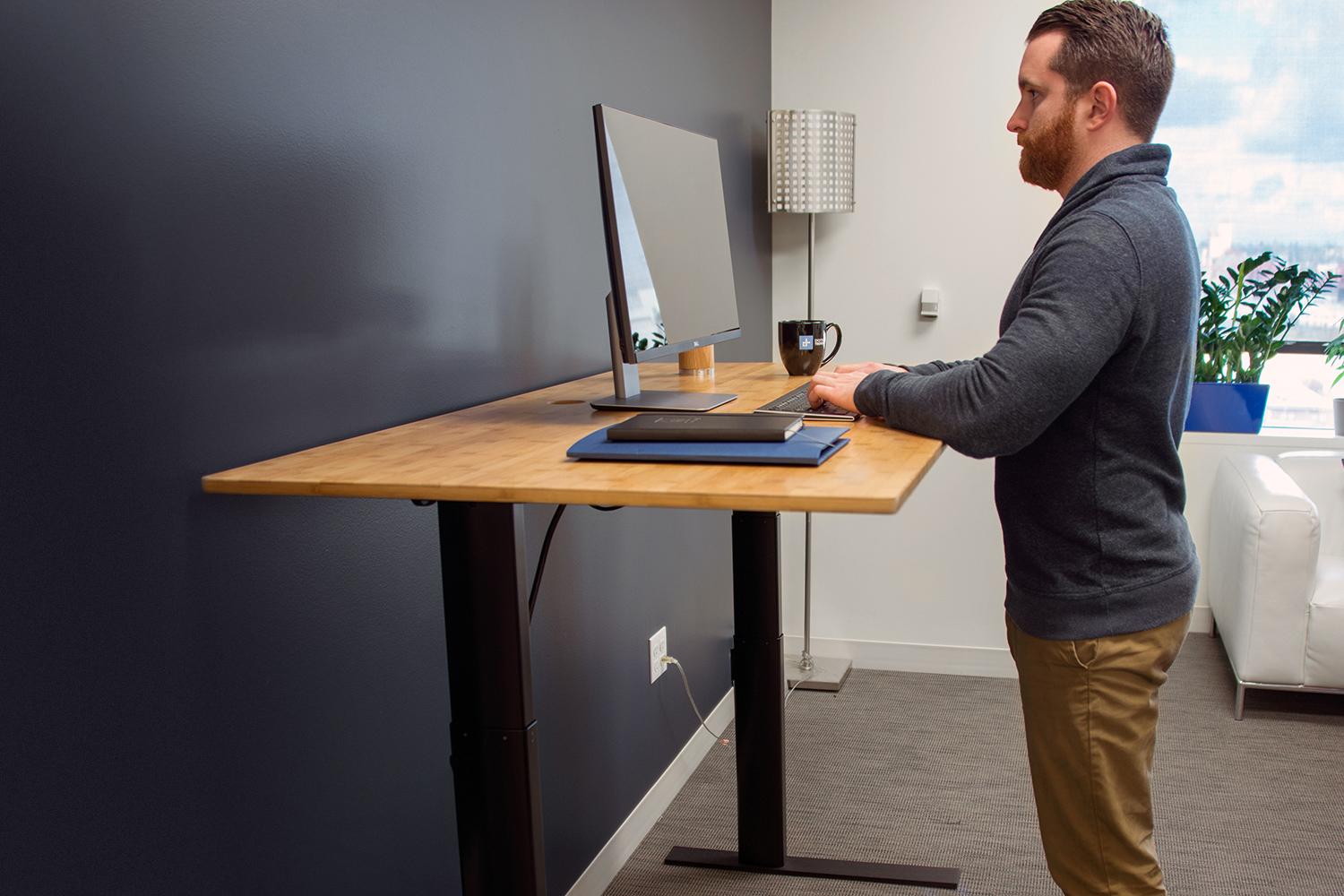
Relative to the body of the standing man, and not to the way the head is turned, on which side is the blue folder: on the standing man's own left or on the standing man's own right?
on the standing man's own left

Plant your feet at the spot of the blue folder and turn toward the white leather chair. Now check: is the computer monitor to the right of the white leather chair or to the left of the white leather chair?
left

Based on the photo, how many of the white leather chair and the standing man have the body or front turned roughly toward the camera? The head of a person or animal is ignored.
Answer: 1

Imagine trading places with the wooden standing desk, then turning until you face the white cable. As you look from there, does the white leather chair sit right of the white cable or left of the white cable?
right

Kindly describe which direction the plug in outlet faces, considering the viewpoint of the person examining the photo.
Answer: facing the viewer and to the right of the viewer

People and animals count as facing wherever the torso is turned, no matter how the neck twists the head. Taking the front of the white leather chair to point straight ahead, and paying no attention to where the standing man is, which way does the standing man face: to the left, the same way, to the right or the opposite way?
to the right

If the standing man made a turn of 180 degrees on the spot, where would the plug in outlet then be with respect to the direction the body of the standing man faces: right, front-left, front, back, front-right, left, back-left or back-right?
back-left

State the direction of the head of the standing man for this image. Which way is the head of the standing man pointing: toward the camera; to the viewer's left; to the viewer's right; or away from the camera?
to the viewer's left

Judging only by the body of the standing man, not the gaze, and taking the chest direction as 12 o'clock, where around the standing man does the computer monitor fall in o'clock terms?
The computer monitor is roughly at 12 o'clock from the standing man.

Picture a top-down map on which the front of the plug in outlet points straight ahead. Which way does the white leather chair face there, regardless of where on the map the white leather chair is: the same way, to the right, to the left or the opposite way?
to the right

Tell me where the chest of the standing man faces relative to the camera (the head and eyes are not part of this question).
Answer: to the viewer's left

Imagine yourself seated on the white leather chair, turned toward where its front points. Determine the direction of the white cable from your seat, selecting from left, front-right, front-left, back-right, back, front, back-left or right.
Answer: front-right

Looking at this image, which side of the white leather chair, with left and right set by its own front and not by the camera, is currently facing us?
front
